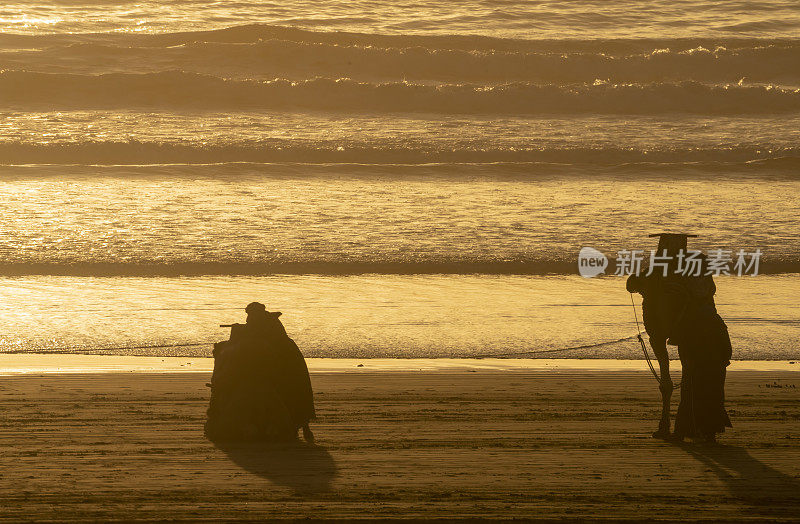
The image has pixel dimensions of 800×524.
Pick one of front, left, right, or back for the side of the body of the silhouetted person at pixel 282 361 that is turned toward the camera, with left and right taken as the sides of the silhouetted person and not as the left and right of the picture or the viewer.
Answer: left

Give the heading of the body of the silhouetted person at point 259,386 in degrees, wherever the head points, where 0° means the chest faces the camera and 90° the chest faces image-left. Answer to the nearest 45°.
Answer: approximately 90°

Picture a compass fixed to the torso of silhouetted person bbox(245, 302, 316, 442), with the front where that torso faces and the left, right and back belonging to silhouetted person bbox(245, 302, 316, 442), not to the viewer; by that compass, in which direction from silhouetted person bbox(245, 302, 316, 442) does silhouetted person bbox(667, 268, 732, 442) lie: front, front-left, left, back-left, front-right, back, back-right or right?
back

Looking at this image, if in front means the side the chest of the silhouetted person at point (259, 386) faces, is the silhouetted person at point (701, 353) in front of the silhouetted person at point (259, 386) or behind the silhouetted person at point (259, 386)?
behind
